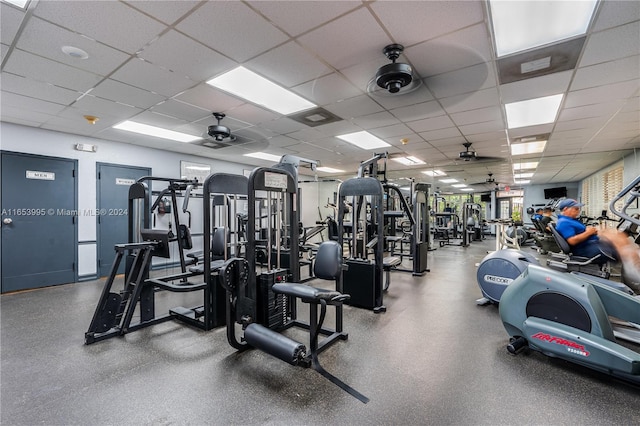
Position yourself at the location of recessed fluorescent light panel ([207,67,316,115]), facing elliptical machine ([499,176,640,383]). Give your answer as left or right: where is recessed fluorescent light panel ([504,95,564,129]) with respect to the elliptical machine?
left

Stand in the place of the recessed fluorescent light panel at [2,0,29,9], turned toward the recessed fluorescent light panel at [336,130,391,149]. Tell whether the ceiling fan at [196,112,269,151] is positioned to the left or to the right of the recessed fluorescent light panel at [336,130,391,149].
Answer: left

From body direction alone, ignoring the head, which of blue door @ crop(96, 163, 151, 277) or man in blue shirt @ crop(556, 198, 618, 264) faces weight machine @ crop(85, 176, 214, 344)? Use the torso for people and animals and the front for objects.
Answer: the blue door

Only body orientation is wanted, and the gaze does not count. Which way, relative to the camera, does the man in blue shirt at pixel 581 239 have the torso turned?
to the viewer's right

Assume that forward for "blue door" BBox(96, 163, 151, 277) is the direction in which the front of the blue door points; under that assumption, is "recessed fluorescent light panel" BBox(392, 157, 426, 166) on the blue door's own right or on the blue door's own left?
on the blue door's own left

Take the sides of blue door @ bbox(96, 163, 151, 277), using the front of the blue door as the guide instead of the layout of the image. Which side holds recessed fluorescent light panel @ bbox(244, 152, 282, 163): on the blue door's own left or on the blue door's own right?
on the blue door's own left

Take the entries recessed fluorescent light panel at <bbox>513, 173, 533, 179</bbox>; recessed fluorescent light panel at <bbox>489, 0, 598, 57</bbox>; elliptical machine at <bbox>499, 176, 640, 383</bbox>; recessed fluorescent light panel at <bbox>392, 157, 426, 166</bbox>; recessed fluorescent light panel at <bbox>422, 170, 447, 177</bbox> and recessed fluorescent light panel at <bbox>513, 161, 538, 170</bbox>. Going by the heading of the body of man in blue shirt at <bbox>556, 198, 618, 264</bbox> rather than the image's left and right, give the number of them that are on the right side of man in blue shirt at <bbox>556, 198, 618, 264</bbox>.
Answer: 2

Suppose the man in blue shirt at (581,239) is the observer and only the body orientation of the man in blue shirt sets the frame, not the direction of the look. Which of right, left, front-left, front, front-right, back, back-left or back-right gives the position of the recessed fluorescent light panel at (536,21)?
right

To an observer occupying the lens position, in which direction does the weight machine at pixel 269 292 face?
facing the viewer and to the left of the viewer

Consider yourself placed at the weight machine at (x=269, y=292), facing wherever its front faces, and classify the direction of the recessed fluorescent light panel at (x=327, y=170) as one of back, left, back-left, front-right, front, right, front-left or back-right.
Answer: back-right

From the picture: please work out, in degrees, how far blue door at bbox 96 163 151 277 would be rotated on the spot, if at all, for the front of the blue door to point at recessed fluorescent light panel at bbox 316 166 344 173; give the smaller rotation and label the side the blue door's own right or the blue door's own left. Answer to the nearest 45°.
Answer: approximately 90° to the blue door's own left

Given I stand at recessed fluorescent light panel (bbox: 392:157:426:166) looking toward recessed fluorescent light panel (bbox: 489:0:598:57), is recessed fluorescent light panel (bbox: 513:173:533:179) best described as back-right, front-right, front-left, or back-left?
back-left

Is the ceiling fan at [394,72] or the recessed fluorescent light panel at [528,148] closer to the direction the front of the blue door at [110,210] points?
the ceiling fan
